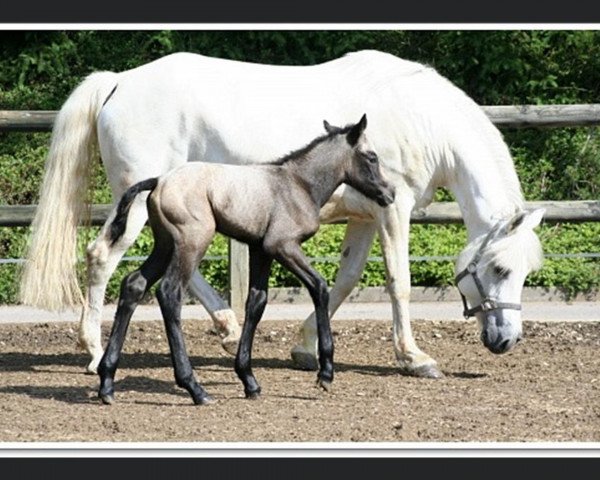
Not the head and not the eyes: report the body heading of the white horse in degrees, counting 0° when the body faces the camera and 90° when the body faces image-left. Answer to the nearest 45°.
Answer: approximately 270°

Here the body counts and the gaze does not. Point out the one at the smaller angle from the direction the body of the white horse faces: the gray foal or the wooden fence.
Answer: the wooden fence

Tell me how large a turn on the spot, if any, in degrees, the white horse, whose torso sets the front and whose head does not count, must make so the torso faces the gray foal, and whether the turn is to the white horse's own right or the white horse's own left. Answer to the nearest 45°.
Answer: approximately 90° to the white horse's own right

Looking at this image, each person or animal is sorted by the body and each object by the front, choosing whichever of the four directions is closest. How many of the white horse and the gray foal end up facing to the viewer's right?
2

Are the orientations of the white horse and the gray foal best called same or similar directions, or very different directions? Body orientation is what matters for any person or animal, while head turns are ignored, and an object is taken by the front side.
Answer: same or similar directions

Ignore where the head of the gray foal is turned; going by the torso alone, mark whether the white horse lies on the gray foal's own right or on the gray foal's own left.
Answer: on the gray foal's own left

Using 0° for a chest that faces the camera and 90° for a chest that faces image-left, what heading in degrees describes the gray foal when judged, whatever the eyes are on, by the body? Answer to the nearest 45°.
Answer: approximately 270°

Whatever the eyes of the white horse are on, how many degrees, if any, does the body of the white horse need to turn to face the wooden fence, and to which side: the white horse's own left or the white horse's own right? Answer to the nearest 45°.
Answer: approximately 45° to the white horse's own left
